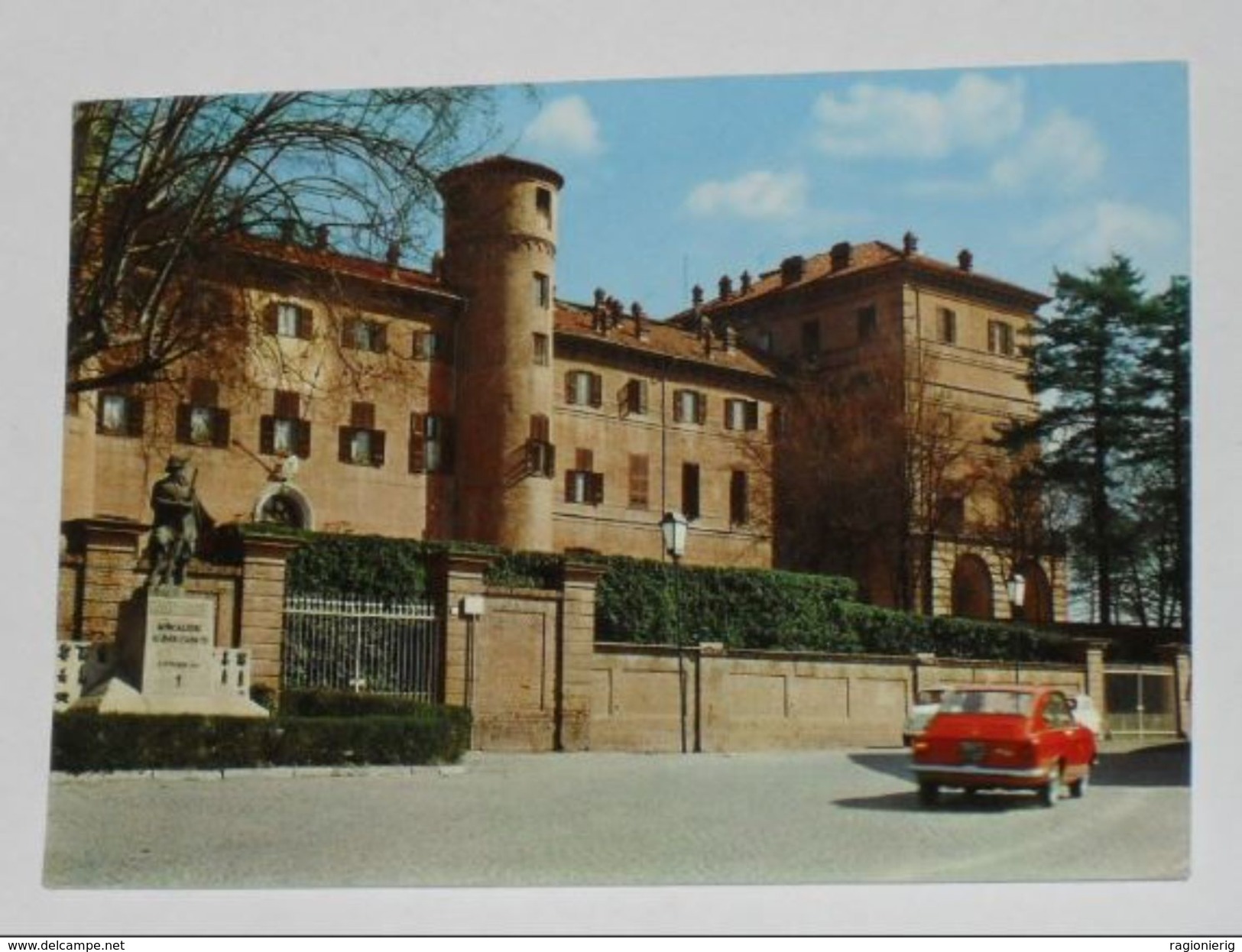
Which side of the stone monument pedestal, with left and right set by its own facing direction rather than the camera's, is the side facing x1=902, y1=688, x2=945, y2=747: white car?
left

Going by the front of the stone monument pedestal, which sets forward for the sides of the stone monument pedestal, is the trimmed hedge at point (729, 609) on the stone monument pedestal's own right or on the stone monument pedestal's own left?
on the stone monument pedestal's own left

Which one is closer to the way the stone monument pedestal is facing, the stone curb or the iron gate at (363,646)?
the stone curb

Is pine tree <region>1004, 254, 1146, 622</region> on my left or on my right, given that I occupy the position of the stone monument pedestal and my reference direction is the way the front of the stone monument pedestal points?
on my left

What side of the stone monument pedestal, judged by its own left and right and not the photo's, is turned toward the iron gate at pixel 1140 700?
left

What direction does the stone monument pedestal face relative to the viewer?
toward the camera

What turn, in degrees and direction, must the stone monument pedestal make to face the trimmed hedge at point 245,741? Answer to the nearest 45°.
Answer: approximately 45° to its left

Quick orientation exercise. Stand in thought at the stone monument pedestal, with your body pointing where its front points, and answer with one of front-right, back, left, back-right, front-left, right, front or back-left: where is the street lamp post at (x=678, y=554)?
left

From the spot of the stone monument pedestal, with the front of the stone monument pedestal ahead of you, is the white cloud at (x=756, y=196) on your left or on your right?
on your left

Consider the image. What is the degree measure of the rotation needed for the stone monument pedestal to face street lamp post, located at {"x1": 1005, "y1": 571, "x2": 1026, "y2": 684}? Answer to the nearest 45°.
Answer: approximately 90° to its left
